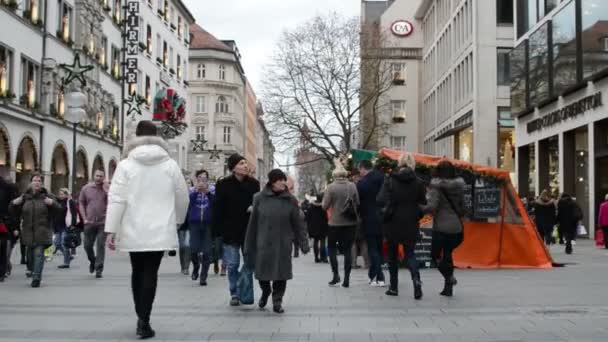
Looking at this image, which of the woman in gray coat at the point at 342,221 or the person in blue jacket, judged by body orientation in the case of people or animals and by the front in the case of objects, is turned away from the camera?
the woman in gray coat

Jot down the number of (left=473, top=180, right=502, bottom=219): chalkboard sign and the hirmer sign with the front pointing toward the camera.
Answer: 2

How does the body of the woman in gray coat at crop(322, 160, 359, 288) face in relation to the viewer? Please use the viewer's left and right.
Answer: facing away from the viewer

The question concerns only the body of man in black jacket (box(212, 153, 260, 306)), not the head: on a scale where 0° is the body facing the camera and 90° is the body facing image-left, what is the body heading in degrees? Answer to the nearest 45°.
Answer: approximately 315°

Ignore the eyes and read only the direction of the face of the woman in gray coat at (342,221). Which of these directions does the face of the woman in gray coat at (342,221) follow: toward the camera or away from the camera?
away from the camera

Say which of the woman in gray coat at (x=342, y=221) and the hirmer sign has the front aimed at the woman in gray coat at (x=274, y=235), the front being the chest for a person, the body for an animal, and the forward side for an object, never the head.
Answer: the hirmer sign

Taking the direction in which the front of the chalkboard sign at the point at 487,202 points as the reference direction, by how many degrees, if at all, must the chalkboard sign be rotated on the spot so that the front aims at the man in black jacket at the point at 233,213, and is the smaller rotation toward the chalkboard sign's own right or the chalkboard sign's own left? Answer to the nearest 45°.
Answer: approximately 45° to the chalkboard sign's own right

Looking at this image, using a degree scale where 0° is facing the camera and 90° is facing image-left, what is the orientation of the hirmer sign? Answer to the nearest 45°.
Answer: approximately 0°

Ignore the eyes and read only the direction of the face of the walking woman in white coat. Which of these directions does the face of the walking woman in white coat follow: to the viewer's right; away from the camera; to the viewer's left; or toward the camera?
away from the camera

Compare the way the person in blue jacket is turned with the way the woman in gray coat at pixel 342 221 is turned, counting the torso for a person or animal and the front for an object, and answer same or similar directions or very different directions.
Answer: very different directions
